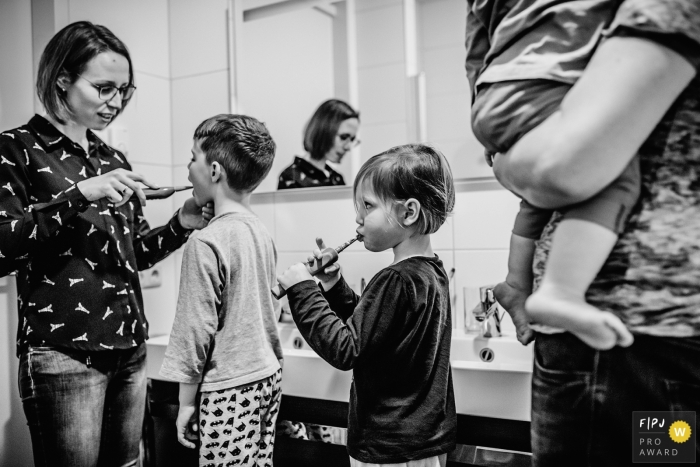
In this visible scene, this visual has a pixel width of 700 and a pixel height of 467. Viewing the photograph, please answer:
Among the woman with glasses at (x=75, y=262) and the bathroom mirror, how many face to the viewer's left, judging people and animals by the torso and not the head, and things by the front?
0

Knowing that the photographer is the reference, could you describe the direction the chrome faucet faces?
facing the viewer and to the left of the viewer

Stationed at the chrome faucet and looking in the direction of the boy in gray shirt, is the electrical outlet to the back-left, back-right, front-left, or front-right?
front-right

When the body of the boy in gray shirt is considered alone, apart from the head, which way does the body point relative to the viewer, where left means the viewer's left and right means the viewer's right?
facing away from the viewer and to the left of the viewer

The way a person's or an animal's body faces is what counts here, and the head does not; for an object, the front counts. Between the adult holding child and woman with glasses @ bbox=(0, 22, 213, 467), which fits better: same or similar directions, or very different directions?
very different directions

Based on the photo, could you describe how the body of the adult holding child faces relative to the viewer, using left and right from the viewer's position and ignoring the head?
facing to the left of the viewer

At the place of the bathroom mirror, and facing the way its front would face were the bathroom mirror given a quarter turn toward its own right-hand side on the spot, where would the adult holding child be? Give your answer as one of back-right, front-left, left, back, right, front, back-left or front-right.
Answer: left

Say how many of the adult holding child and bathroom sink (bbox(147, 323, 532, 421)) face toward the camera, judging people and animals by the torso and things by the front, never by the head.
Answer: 1

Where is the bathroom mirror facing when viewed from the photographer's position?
facing the viewer

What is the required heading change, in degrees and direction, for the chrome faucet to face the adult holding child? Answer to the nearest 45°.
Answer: approximately 45° to its left

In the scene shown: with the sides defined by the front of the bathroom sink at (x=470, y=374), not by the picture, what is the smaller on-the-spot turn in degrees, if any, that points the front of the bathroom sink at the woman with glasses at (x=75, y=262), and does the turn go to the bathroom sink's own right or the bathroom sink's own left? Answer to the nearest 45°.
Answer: approximately 90° to the bathroom sink's own right

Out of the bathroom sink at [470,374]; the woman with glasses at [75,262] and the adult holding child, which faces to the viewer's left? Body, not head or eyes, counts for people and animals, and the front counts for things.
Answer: the adult holding child

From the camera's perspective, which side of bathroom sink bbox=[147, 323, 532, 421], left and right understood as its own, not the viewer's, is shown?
front

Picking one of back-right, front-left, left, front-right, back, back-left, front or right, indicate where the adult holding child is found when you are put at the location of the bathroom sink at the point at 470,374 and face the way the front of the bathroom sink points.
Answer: front

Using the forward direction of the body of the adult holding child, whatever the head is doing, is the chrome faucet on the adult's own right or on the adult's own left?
on the adult's own right

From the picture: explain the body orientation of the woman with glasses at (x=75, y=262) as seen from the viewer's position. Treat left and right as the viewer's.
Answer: facing the viewer and to the right of the viewer

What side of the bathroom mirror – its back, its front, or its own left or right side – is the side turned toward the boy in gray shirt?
front

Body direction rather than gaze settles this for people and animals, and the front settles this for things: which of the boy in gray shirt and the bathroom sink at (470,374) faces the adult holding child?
the bathroom sink
